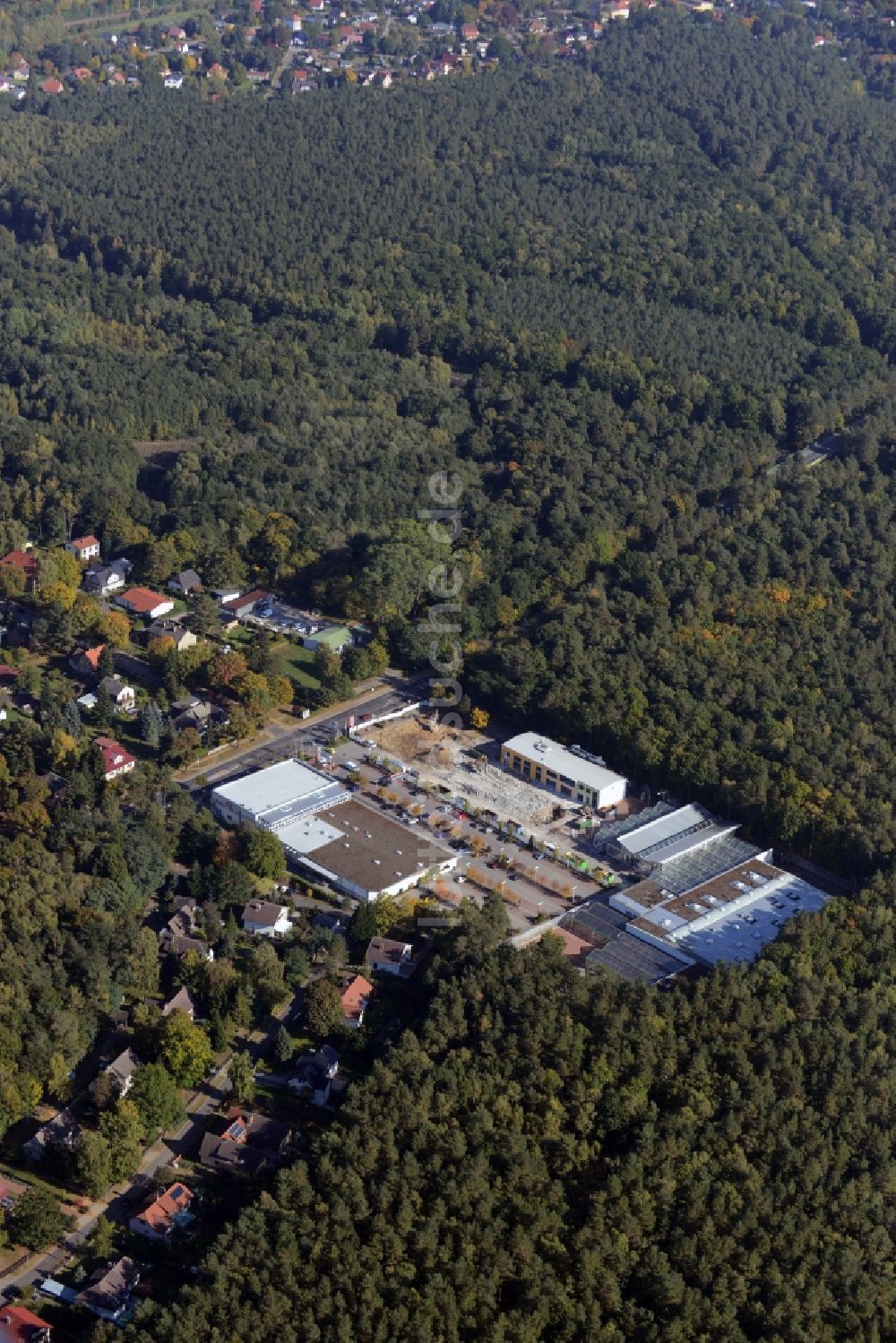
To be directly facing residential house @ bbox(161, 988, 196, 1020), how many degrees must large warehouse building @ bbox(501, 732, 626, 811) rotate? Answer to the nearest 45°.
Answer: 0° — it already faces it

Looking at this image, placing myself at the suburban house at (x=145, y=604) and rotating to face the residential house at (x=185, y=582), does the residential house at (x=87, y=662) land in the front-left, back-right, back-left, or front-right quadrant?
back-right

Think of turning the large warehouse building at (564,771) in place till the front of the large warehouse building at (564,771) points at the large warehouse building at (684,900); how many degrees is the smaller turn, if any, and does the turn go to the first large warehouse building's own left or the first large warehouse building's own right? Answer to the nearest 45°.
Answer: approximately 90° to the first large warehouse building's own left

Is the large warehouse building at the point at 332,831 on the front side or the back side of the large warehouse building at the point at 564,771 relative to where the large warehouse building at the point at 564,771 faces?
on the front side

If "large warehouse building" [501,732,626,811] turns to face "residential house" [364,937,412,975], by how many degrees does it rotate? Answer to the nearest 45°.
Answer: approximately 45° to its left

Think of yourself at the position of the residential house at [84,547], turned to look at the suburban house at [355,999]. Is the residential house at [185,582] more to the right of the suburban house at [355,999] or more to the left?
left

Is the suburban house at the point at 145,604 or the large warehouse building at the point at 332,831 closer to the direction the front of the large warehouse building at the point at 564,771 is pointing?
the large warehouse building

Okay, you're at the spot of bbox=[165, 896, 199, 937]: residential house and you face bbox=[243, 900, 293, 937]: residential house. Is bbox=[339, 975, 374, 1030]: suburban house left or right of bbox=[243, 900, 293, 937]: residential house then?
right

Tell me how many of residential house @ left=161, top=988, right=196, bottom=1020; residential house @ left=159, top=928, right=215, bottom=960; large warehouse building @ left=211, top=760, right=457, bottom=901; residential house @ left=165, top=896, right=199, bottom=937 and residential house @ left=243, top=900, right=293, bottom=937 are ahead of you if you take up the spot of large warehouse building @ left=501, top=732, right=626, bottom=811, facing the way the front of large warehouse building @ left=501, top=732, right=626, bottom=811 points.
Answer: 5

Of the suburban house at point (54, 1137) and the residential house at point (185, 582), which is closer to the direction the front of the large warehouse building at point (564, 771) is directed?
the suburban house

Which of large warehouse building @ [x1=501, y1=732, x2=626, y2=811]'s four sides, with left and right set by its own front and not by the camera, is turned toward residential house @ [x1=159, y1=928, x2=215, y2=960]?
front

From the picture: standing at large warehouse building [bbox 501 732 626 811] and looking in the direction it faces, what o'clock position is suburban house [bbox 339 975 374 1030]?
The suburban house is roughly at 11 o'clock from the large warehouse building.

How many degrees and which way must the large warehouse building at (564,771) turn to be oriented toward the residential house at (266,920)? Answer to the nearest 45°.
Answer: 0° — it already faces it

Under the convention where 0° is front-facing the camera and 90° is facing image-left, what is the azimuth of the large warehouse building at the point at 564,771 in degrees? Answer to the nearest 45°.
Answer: approximately 45°

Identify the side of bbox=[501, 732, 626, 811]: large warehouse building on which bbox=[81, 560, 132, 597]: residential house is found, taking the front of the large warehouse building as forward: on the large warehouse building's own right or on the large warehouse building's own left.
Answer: on the large warehouse building's own right

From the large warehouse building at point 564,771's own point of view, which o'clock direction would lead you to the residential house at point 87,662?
The residential house is roughly at 2 o'clock from the large warehouse building.

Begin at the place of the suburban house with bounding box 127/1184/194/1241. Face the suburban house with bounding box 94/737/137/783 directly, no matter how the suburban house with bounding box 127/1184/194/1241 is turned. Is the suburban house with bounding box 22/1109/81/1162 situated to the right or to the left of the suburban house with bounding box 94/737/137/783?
left

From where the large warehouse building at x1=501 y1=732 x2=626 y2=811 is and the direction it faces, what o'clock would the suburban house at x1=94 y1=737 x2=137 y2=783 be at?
The suburban house is roughly at 1 o'clock from the large warehouse building.

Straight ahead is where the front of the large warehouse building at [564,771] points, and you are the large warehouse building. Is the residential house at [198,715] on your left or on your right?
on your right

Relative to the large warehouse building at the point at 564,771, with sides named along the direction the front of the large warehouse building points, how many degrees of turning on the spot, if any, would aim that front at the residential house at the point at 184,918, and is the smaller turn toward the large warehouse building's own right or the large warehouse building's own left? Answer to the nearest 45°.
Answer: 0° — it already faces it

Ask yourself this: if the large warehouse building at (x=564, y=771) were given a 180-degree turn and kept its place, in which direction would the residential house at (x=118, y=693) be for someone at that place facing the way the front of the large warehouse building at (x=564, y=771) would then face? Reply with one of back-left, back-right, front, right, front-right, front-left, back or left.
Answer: back-left
